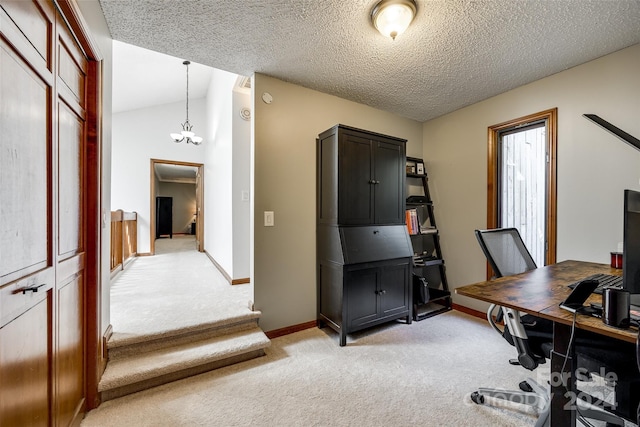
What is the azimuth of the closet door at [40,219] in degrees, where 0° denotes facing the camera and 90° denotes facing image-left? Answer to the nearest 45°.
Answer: approximately 270°

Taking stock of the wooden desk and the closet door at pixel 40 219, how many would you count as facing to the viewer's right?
1

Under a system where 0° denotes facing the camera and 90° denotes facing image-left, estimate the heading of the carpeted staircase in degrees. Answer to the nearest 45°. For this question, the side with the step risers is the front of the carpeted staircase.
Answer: approximately 315°

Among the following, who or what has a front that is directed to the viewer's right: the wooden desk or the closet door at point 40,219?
the closet door

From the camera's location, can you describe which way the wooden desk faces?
facing away from the viewer and to the left of the viewer

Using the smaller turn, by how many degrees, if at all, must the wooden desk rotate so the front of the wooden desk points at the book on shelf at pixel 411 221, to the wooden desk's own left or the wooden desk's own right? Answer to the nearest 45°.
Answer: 0° — it already faces it
